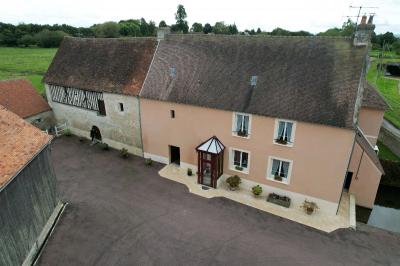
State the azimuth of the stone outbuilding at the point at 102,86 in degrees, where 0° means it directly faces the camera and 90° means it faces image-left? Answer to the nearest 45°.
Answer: approximately 45°

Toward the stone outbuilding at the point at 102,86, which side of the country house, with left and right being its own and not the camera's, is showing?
right

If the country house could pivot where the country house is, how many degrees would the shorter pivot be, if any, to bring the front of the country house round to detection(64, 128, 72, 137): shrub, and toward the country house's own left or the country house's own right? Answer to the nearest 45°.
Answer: approximately 45° to the country house's own right

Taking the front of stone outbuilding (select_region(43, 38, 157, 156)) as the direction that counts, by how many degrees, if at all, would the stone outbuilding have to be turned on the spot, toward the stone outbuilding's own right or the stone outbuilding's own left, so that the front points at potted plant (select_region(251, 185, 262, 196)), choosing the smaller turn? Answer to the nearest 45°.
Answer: approximately 90° to the stone outbuilding's own left

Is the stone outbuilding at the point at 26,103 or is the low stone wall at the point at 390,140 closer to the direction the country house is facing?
the stone outbuilding

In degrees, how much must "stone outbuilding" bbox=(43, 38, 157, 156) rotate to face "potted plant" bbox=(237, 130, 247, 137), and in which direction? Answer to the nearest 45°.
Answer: approximately 90° to its left

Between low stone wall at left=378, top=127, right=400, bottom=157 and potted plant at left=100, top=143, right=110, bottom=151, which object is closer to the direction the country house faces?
the potted plant

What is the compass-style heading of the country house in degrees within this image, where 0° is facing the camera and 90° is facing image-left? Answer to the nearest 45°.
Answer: approximately 45°

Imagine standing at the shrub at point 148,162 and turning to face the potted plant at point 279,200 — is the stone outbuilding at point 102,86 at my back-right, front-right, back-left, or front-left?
back-left

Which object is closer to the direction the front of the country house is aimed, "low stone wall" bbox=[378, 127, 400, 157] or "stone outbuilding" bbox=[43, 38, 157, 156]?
the stone outbuilding
